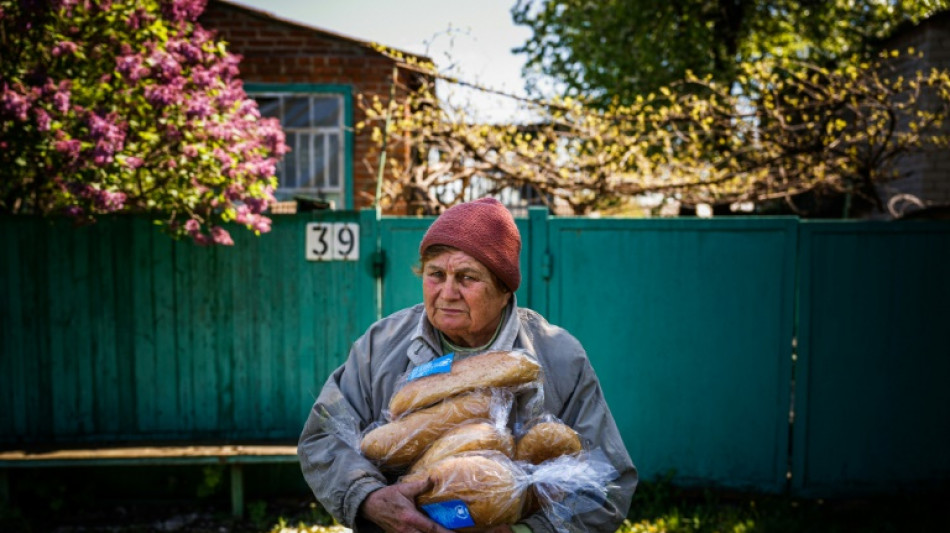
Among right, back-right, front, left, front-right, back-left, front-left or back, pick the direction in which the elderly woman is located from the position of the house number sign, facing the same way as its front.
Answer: front

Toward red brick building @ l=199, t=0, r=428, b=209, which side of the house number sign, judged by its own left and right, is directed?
back

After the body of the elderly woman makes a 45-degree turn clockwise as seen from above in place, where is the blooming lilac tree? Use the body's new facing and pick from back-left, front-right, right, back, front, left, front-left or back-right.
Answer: right

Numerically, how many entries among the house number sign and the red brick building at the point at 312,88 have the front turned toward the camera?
2

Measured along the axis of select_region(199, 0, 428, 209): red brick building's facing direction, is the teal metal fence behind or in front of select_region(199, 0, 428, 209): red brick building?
in front

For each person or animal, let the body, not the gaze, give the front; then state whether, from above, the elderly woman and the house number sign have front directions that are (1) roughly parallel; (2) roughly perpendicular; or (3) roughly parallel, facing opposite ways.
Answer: roughly parallel

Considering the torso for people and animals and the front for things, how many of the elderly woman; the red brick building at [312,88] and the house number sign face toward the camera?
3

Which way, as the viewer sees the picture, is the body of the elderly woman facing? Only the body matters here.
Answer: toward the camera

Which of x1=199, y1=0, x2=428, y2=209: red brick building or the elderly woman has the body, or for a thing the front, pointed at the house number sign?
the red brick building

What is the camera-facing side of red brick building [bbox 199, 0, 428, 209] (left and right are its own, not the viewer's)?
front

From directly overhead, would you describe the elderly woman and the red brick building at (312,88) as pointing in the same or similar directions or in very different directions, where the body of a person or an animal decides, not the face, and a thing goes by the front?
same or similar directions
